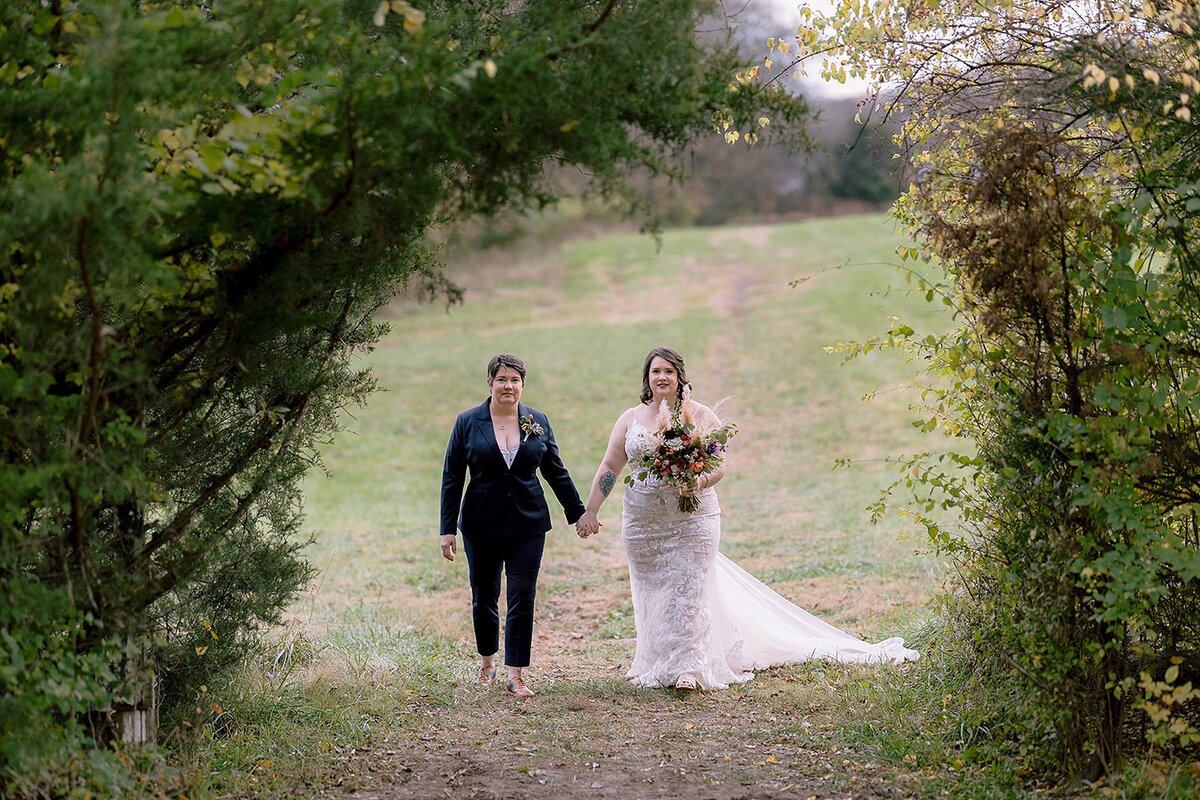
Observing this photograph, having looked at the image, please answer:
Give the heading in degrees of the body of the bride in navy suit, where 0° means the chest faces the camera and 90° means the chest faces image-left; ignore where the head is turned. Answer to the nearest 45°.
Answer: approximately 0°

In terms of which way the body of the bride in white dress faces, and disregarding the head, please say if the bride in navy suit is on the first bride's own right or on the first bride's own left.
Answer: on the first bride's own right

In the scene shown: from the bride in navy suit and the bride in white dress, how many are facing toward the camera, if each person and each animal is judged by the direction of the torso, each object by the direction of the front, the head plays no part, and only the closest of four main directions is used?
2

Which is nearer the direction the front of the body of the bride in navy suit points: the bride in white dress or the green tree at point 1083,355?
the green tree

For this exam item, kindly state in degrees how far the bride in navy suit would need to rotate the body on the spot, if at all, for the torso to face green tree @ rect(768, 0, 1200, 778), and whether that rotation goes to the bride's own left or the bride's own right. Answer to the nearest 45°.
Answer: approximately 45° to the bride's own left

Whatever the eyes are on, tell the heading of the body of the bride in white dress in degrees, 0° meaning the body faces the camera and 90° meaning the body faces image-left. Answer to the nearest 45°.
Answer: approximately 0°

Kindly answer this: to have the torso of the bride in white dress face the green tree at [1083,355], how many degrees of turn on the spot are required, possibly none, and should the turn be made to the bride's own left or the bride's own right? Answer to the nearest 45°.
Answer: approximately 45° to the bride's own left
